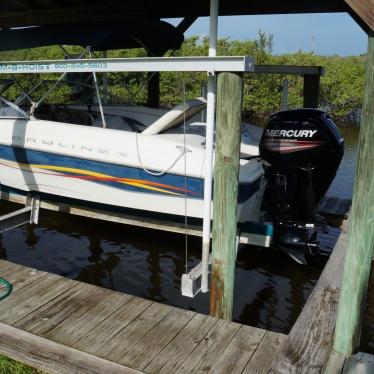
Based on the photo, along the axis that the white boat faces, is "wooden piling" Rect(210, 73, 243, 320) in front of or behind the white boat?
behind

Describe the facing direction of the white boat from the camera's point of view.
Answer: facing away from the viewer and to the left of the viewer

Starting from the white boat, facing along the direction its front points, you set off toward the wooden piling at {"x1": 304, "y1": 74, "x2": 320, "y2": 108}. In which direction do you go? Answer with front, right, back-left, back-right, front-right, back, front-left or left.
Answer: right

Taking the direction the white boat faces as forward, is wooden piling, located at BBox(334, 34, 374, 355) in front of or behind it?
behind

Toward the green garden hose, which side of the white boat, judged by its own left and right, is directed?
left
